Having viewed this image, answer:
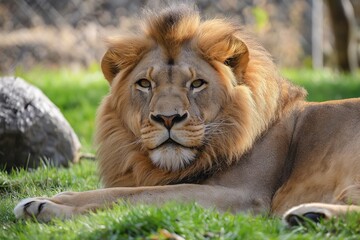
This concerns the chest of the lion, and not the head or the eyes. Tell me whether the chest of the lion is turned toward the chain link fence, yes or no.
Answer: no

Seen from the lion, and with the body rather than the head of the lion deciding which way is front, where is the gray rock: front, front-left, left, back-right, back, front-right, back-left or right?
front-right

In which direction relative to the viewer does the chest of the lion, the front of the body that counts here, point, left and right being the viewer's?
facing to the left of the viewer
